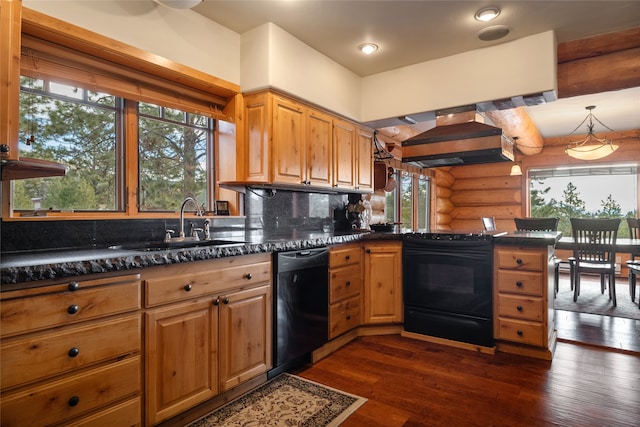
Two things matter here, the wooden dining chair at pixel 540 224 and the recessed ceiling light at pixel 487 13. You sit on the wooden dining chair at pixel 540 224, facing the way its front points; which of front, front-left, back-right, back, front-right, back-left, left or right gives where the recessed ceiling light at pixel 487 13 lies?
back

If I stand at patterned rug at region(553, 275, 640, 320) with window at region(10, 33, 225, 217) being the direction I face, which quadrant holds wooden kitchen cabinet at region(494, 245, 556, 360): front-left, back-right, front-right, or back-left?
front-left

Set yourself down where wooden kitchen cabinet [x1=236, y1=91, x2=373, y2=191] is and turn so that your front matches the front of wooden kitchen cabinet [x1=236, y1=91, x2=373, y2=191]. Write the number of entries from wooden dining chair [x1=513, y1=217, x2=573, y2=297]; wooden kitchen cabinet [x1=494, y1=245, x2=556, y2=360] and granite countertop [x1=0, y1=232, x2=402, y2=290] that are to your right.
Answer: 1

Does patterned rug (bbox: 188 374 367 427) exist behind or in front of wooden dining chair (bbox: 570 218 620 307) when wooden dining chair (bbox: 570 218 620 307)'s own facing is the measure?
behind

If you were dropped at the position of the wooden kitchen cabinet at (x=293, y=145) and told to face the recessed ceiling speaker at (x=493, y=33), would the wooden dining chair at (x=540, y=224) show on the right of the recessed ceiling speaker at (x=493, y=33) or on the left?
left

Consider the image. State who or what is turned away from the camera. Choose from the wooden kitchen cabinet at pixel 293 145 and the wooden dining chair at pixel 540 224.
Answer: the wooden dining chair

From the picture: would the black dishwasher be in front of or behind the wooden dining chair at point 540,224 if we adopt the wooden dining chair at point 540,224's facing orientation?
behind

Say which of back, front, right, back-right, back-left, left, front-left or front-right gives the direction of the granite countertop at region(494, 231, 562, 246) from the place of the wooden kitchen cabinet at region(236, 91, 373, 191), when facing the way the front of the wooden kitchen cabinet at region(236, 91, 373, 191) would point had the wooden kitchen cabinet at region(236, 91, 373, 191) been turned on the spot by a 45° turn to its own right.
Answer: left

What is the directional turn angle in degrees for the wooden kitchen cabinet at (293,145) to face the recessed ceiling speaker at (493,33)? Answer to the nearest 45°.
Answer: approximately 45° to its left

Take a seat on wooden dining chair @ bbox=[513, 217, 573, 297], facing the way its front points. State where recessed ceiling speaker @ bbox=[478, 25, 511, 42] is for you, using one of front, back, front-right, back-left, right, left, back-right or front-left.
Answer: back

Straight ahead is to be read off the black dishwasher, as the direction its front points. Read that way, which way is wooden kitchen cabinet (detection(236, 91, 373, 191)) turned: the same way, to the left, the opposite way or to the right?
the same way

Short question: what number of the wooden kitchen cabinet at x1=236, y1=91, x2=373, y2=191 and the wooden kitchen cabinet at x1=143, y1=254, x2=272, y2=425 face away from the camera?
0

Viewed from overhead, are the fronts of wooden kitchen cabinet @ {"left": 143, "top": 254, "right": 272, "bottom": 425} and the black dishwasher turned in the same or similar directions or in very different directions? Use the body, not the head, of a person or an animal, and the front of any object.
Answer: same or similar directions

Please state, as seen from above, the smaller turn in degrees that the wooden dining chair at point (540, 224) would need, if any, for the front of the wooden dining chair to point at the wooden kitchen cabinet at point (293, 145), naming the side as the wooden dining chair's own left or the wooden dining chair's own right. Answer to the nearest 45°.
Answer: approximately 135° to the wooden dining chair's own left

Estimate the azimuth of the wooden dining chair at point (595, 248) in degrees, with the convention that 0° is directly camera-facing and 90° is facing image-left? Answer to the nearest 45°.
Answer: approximately 180°

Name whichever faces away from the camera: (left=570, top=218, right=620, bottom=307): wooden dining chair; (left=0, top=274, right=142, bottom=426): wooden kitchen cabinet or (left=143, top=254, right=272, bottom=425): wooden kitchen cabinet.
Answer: the wooden dining chair

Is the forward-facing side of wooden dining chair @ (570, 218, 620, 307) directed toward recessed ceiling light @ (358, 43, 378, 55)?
no

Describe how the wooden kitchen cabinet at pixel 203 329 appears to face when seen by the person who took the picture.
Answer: facing the viewer and to the right of the viewer

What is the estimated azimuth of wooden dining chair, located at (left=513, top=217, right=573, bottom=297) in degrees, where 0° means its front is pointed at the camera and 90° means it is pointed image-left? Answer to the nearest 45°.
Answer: approximately 180°

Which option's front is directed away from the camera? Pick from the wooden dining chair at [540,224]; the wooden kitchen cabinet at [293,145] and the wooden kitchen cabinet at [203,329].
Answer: the wooden dining chair

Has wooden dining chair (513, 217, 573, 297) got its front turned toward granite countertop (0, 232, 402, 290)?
no
